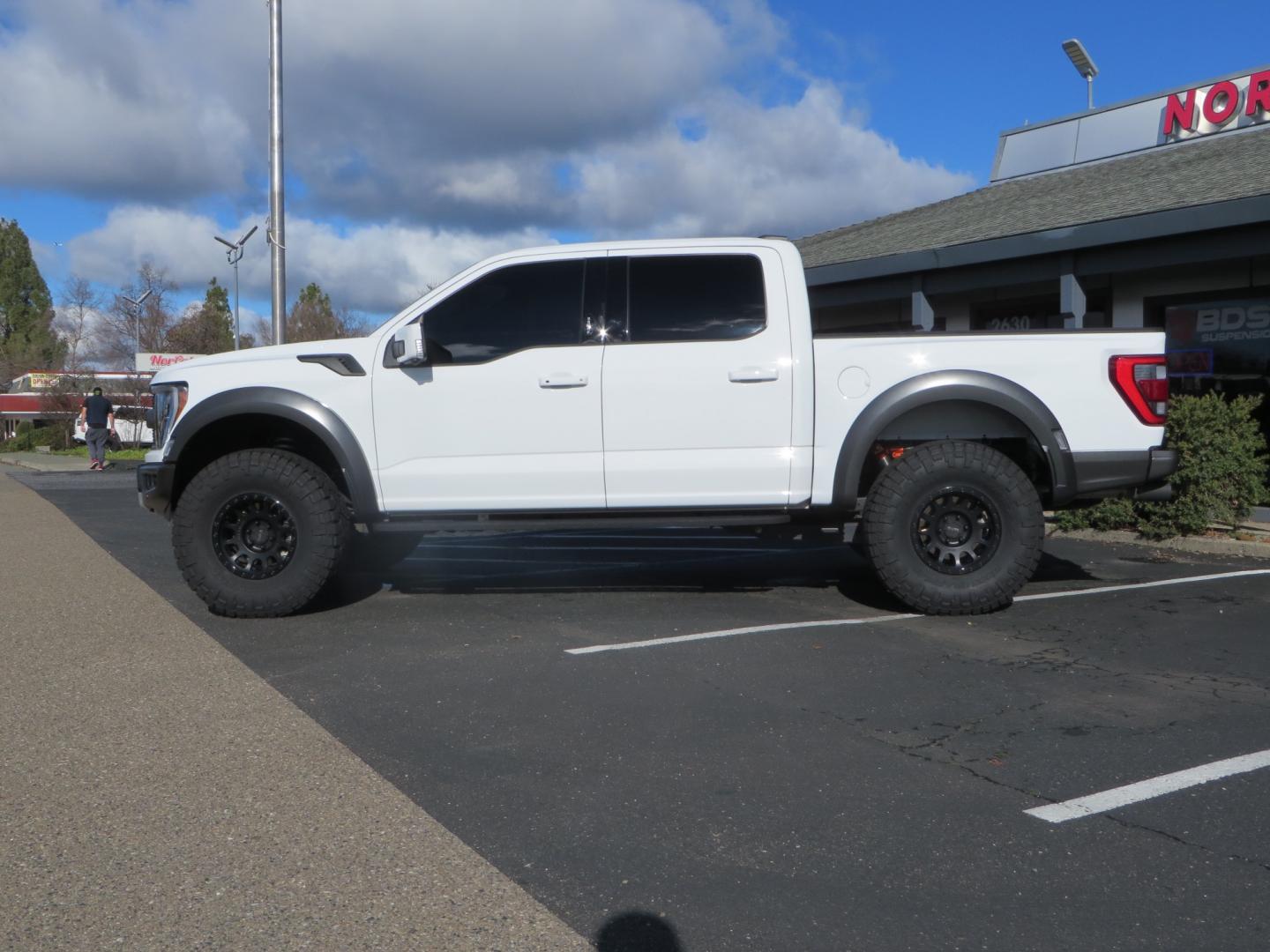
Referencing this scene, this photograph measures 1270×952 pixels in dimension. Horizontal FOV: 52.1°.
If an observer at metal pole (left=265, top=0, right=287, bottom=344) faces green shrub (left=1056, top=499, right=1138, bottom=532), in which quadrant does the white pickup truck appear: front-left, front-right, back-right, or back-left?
front-right

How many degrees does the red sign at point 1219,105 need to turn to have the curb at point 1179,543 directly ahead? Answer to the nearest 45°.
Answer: approximately 45° to its left

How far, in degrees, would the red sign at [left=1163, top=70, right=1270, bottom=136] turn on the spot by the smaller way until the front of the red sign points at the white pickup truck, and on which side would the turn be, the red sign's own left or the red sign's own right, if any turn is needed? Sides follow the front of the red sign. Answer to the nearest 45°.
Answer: approximately 45° to the red sign's own left

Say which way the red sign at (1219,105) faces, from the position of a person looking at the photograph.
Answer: facing the viewer and to the left of the viewer

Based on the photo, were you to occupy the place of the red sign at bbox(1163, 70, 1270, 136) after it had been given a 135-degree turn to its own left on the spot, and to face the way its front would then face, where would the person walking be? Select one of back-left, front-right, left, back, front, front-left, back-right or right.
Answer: back

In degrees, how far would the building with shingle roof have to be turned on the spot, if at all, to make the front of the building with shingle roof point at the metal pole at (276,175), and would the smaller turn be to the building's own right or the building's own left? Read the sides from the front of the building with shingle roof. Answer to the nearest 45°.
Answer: approximately 45° to the building's own right

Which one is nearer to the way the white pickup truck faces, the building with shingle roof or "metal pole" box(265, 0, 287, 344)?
the metal pole

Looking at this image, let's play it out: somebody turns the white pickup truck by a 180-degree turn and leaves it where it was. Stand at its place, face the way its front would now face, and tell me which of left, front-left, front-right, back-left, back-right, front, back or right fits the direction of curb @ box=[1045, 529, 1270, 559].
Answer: front-left

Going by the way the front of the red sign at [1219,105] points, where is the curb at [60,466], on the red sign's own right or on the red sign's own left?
on the red sign's own right

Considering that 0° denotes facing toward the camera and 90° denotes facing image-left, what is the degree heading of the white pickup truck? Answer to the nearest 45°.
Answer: approximately 90°

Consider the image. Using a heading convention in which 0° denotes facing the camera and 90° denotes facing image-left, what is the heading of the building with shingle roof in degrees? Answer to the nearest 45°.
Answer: approximately 45°

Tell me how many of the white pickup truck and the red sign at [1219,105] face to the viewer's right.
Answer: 0

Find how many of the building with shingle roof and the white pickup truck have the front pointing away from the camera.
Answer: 0
